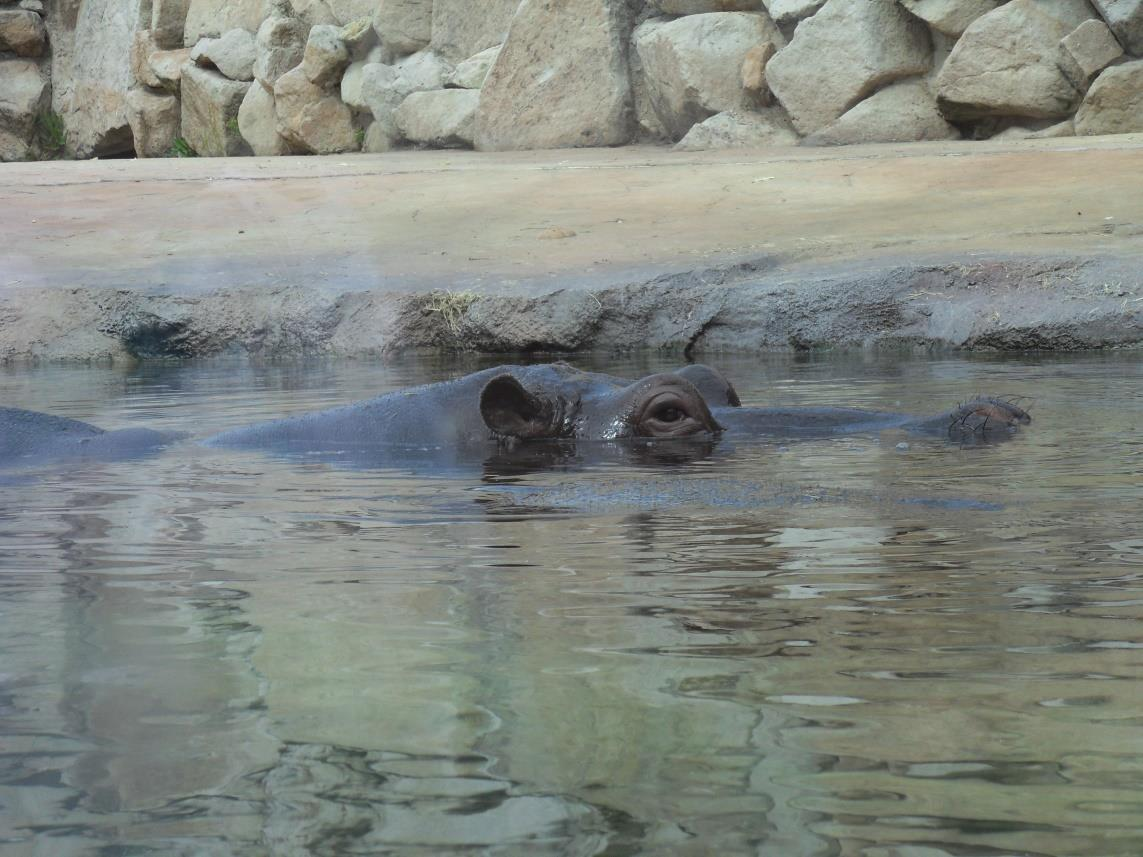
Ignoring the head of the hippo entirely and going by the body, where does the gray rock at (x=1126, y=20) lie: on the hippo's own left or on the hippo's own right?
on the hippo's own left

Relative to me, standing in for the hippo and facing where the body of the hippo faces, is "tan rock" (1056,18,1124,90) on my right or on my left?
on my left

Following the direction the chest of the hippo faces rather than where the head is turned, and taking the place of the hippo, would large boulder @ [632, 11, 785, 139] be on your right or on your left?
on your left

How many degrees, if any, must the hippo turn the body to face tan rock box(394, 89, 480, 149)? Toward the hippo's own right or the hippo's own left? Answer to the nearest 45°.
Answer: approximately 90° to the hippo's own left

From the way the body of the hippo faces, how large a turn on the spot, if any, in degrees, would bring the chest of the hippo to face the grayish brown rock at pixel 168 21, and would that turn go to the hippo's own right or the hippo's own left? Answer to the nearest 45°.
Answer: approximately 90° to the hippo's own left

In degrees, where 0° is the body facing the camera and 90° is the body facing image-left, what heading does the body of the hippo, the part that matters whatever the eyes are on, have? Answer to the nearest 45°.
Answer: approximately 270°

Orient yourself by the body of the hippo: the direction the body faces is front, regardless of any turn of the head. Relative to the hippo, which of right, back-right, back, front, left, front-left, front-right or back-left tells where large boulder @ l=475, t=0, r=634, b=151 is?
left

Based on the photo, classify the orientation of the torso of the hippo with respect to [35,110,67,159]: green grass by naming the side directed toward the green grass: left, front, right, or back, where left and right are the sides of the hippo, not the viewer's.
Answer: left

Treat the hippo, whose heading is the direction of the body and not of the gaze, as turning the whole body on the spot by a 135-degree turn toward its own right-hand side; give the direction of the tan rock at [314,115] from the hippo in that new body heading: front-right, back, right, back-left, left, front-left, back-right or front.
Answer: back-right
